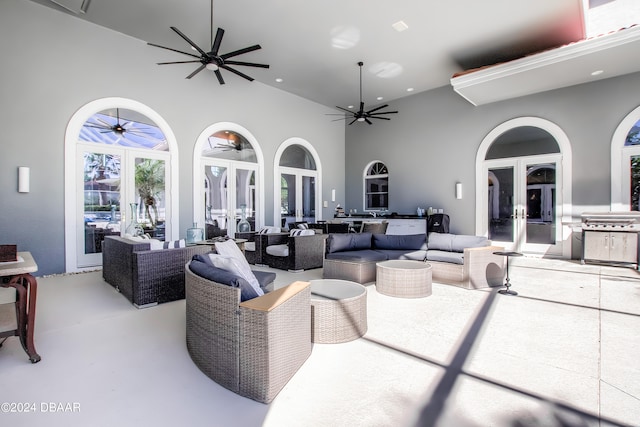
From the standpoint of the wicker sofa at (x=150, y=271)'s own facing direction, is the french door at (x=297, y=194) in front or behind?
in front

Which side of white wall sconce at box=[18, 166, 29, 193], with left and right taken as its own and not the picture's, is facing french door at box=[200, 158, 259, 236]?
left

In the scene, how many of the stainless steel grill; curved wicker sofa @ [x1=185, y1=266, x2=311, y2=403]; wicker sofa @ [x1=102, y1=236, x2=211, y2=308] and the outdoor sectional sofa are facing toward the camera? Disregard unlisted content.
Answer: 2

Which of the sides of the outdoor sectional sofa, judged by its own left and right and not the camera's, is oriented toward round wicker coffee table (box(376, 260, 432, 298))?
front

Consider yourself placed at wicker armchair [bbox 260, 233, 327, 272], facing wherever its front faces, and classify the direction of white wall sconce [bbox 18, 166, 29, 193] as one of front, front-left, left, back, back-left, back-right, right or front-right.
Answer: front-right

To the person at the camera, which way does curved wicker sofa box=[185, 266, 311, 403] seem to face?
facing away from the viewer and to the right of the viewer

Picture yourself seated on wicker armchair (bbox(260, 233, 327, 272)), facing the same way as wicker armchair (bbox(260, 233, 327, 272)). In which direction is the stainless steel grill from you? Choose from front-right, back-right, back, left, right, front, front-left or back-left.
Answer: back-left

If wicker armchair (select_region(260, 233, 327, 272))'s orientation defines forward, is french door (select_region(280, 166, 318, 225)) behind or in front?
behind

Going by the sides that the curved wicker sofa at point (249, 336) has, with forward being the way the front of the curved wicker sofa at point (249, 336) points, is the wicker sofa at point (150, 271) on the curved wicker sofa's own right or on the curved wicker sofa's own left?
on the curved wicker sofa's own left

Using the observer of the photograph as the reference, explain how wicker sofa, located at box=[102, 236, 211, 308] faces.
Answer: facing away from the viewer and to the right of the viewer

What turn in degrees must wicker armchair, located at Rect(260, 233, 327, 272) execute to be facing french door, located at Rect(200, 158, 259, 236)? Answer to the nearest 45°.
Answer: approximately 90° to its right

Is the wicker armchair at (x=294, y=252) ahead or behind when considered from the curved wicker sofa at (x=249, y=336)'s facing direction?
ahead
